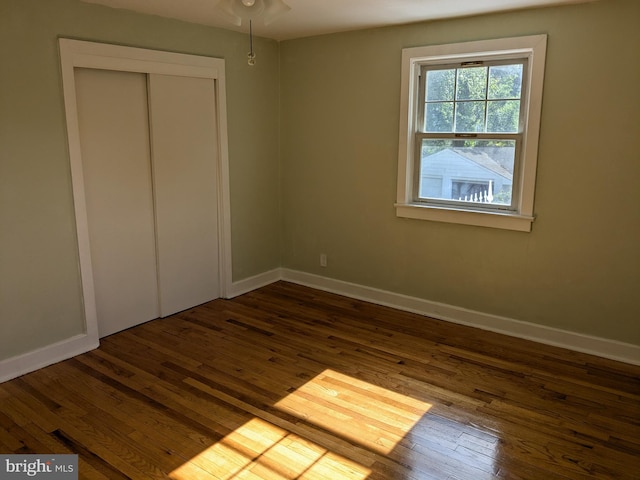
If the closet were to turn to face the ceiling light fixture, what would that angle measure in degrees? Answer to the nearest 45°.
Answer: approximately 45° to its right

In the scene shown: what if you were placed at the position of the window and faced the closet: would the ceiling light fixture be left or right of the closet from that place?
left

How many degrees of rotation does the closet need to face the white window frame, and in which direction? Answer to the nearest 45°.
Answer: approximately 45° to its left

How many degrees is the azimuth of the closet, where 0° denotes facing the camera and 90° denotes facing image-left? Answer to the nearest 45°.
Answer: approximately 315°

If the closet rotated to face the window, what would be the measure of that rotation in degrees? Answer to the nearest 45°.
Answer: approximately 45° to its left
